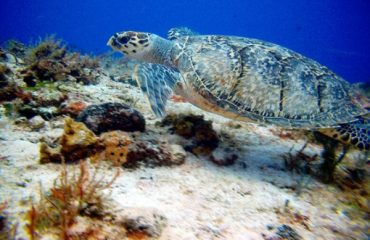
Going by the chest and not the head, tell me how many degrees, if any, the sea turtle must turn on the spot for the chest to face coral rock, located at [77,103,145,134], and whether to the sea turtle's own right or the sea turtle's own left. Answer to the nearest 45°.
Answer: approximately 45° to the sea turtle's own left

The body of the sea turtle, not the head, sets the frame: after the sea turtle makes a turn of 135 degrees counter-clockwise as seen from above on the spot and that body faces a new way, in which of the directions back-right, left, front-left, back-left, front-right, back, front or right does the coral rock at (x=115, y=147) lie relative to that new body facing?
right

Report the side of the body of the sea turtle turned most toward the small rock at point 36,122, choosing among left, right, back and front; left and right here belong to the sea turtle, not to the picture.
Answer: front

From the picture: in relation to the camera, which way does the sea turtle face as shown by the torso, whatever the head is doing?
to the viewer's left

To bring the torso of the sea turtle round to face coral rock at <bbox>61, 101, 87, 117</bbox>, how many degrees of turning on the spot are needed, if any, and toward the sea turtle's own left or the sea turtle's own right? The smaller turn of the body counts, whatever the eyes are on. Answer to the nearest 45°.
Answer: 0° — it already faces it

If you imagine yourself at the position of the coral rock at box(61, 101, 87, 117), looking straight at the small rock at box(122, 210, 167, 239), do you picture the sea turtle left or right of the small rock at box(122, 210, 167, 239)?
left

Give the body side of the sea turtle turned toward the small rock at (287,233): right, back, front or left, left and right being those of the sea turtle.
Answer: left

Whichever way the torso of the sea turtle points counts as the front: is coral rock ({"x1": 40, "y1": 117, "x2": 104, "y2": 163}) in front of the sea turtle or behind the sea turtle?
in front

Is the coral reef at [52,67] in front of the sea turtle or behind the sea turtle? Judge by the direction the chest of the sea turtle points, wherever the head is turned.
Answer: in front

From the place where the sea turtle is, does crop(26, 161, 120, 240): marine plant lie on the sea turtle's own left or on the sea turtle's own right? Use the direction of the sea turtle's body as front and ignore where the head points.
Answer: on the sea turtle's own left

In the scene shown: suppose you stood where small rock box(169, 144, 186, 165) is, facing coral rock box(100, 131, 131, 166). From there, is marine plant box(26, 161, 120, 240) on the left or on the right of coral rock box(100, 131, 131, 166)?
left

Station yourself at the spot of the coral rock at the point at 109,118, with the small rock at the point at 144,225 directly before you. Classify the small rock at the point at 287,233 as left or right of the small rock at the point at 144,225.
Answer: left

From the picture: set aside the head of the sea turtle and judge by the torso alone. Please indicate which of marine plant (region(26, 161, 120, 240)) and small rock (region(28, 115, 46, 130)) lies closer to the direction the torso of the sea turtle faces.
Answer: the small rock

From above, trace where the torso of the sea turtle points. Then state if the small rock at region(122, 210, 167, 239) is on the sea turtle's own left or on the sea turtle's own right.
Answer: on the sea turtle's own left

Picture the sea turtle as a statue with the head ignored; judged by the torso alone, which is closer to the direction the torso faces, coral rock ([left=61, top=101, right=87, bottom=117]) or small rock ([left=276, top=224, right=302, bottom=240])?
the coral rock
